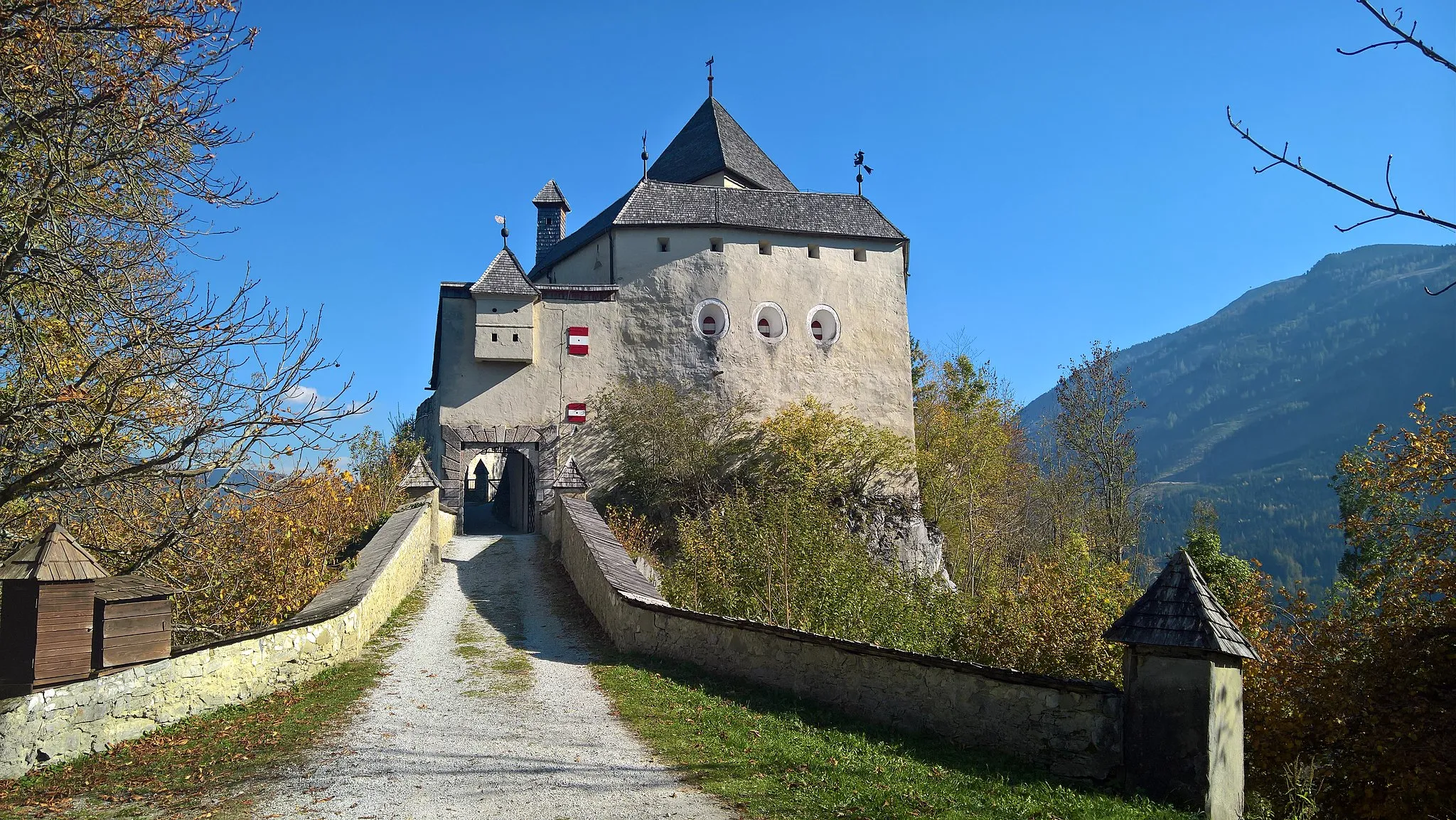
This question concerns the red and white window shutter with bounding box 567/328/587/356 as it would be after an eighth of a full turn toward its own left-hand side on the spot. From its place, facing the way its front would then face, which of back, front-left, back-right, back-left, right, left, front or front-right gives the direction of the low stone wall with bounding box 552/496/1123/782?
front-right

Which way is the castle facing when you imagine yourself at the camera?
facing the viewer

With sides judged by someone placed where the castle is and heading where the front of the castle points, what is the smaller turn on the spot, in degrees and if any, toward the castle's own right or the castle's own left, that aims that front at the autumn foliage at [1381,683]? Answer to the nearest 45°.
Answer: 0° — it already faces it

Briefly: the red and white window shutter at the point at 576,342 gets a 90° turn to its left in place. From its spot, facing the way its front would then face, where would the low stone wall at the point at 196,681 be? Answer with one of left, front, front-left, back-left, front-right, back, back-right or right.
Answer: right

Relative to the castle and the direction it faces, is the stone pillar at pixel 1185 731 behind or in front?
in front

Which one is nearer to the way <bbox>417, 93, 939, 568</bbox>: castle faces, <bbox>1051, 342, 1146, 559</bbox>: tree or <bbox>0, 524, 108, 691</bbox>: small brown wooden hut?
the small brown wooden hut

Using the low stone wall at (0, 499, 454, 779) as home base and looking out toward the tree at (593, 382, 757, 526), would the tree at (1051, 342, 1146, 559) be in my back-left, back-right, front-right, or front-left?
front-right

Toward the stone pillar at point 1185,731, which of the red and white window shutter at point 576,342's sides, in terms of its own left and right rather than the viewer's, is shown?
front

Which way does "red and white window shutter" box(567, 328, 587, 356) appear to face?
toward the camera
